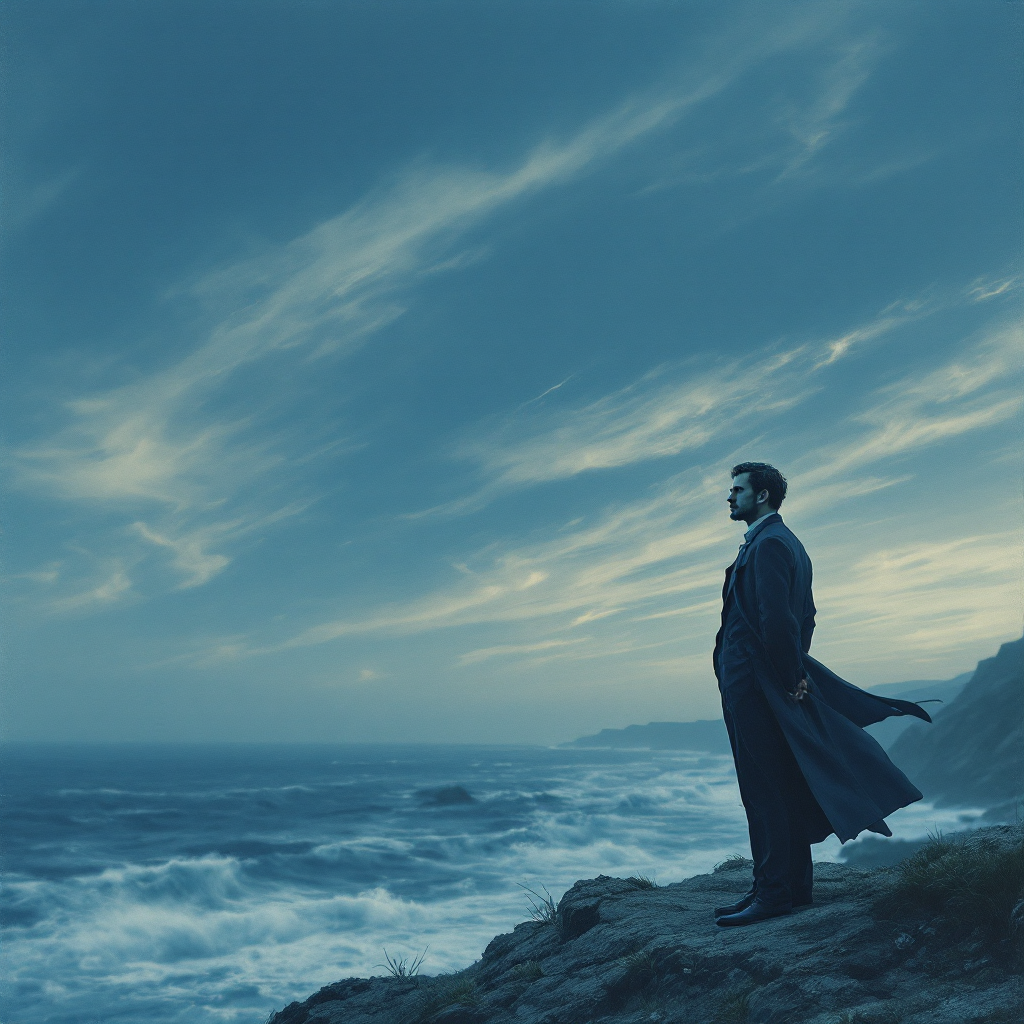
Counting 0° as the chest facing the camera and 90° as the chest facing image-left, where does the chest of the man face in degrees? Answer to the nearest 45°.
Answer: approximately 90°

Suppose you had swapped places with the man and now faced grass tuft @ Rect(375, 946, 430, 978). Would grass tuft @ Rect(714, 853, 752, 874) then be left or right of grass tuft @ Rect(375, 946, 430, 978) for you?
right

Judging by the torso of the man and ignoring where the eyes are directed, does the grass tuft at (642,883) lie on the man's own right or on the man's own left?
on the man's own right

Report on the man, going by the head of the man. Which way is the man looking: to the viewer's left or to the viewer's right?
to the viewer's left

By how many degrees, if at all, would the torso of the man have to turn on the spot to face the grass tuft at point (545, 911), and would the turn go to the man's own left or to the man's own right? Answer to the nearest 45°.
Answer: approximately 45° to the man's own right

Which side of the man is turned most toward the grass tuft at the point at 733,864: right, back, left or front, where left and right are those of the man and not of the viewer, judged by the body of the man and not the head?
right
